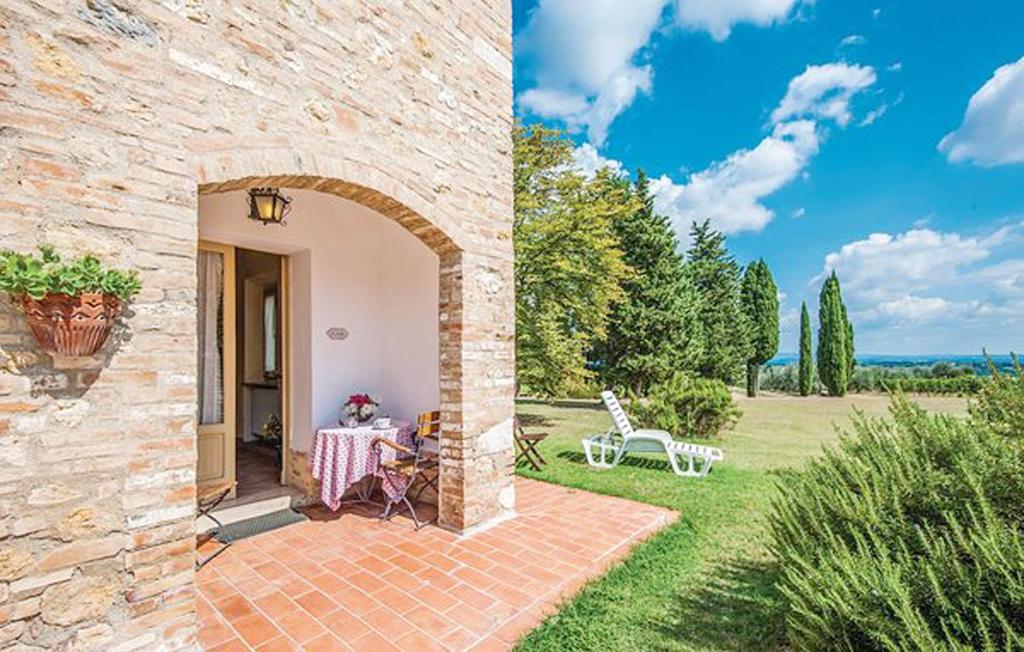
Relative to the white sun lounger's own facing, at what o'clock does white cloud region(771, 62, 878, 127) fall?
The white cloud is roughly at 10 o'clock from the white sun lounger.

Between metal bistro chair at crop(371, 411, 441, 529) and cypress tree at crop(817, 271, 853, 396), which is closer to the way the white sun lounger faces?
the cypress tree

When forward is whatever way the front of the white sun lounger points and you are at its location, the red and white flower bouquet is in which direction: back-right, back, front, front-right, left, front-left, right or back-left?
back-right

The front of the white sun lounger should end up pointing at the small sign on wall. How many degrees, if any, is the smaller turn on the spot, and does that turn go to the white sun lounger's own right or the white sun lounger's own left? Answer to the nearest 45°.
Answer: approximately 135° to the white sun lounger's own right

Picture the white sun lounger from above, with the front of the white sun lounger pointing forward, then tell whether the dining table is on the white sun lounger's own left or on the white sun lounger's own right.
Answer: on the white sun lounger's own right

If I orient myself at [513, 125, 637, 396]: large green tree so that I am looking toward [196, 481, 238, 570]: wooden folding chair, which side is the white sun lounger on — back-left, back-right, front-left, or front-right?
front-left

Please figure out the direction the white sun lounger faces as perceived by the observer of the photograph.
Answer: facing to the right of the viewer

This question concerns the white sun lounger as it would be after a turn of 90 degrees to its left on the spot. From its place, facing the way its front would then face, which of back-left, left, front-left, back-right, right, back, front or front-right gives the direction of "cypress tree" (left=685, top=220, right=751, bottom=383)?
front

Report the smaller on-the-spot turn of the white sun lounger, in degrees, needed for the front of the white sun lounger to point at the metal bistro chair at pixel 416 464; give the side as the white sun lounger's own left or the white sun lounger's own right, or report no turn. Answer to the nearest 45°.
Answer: approximately 135° to the white sun lounger's own right

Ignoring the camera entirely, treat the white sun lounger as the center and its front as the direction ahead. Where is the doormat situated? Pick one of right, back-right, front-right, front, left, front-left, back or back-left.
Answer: back-right

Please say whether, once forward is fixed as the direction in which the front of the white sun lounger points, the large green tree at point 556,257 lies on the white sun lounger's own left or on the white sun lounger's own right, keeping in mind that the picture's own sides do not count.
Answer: on the white sun lounger's own left

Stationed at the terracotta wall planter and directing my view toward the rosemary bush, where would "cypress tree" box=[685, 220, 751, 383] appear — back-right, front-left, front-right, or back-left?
front-left

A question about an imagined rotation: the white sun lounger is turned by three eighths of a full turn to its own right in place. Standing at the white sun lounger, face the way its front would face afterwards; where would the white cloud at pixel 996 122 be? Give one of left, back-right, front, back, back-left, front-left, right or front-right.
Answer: back

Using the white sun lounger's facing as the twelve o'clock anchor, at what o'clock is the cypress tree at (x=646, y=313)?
The cypress tree is roughly at 9 o'clock from the white sun lounger.
